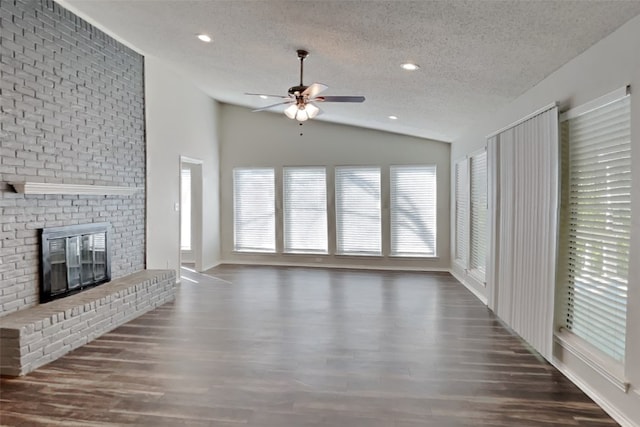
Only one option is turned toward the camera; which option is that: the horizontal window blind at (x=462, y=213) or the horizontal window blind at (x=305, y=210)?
the horizontal window blind at (x=305, y=210)

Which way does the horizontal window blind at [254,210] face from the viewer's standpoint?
toward the camera

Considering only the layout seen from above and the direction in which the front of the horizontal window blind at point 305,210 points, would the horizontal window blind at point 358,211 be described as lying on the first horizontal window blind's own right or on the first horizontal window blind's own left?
on the first horizontal window blind's own left

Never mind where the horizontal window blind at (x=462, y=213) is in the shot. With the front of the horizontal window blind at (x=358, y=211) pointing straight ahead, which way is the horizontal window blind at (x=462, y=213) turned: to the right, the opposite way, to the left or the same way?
to the right

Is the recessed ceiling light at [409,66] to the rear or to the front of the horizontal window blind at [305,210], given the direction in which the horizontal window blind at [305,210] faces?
to the front

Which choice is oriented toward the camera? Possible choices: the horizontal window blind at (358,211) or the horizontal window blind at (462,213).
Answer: the horizontal window blind at (358,211)

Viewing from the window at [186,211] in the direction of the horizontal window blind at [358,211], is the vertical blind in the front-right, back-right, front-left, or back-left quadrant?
front-right

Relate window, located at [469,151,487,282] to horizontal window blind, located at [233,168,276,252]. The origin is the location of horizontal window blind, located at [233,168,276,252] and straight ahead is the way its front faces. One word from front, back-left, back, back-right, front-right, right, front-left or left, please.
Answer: front-left

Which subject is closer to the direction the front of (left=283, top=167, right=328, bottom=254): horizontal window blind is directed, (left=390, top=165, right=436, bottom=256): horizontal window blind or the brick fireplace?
the brick fireplace

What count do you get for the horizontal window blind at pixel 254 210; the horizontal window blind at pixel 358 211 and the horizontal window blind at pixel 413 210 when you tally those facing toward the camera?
3

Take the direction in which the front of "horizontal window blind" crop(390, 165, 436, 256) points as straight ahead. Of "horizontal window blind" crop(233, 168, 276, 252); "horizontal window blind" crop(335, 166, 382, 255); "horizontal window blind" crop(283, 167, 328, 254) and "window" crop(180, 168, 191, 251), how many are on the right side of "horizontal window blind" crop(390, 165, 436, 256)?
4

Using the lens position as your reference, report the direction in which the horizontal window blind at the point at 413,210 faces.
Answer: facing the viewer

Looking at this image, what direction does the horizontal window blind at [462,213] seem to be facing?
to the viewer's left

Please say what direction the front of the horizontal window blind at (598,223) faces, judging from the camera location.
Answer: facing the viewer and to the left of the viewer

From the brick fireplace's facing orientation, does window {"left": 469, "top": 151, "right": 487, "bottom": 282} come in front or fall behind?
in front

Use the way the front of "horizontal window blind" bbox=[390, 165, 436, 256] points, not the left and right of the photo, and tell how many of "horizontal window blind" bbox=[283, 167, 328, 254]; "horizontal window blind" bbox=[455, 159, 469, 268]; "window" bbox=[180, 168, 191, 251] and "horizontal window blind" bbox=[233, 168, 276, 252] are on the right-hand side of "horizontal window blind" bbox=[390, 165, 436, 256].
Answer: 3

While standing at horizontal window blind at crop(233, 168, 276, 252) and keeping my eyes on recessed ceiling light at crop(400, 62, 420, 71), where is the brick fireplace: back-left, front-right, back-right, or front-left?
front-right

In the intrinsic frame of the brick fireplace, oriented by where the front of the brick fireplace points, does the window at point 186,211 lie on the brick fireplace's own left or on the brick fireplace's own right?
on the brick fireplace's own left

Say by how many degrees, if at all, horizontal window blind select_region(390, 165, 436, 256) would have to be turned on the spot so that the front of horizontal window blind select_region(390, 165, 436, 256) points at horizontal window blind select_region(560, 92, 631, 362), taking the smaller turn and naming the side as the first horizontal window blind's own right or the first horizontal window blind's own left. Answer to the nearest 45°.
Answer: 0° — it already faces it

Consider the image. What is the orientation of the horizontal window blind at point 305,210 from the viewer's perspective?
toward the camera
